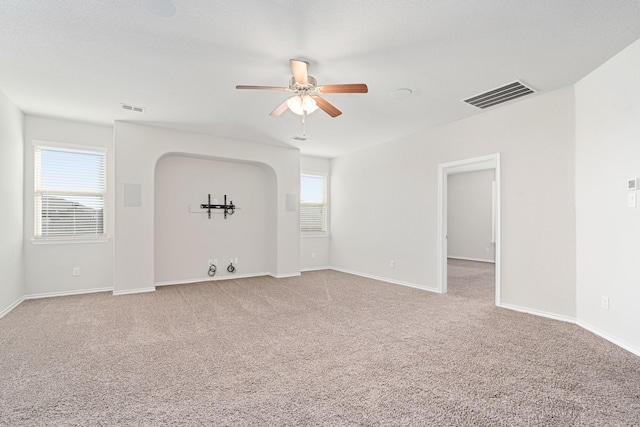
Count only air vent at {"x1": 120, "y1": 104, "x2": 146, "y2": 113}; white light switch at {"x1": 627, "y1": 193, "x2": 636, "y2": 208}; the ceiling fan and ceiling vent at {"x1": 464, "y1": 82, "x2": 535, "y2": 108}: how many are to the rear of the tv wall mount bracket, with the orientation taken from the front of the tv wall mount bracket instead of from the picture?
0

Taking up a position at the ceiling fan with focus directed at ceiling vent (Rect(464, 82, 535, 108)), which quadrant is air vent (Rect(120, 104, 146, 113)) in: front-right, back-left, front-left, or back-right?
back-left

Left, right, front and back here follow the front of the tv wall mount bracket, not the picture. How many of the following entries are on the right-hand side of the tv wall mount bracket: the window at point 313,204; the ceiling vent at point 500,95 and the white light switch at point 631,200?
0

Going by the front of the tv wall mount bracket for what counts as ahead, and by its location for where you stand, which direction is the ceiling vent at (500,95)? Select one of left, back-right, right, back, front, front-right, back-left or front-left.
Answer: front-left

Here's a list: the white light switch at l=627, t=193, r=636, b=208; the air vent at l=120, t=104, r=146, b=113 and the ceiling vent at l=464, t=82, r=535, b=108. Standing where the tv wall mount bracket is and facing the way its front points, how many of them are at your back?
0

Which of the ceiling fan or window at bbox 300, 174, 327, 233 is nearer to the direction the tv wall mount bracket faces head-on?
the ceiling fan

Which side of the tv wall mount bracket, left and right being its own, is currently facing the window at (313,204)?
left

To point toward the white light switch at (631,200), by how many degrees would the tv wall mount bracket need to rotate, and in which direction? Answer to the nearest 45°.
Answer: approximately 45° to its left

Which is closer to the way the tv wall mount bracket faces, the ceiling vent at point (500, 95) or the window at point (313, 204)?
the ceiling vent

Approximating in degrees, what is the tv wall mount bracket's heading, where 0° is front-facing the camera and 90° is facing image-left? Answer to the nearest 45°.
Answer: approximately 0°

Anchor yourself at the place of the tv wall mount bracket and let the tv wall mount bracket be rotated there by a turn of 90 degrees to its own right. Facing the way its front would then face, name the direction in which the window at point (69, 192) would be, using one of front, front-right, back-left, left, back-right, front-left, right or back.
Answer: front

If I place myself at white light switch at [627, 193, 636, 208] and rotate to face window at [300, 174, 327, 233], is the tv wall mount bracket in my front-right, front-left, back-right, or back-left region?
front-left

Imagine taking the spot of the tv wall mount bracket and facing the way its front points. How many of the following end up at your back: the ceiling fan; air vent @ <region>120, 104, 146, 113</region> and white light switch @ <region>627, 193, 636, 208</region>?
0

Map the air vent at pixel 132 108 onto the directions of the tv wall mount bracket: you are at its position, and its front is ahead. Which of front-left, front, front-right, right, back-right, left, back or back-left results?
front-right

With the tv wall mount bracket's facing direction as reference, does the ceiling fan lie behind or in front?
in front
